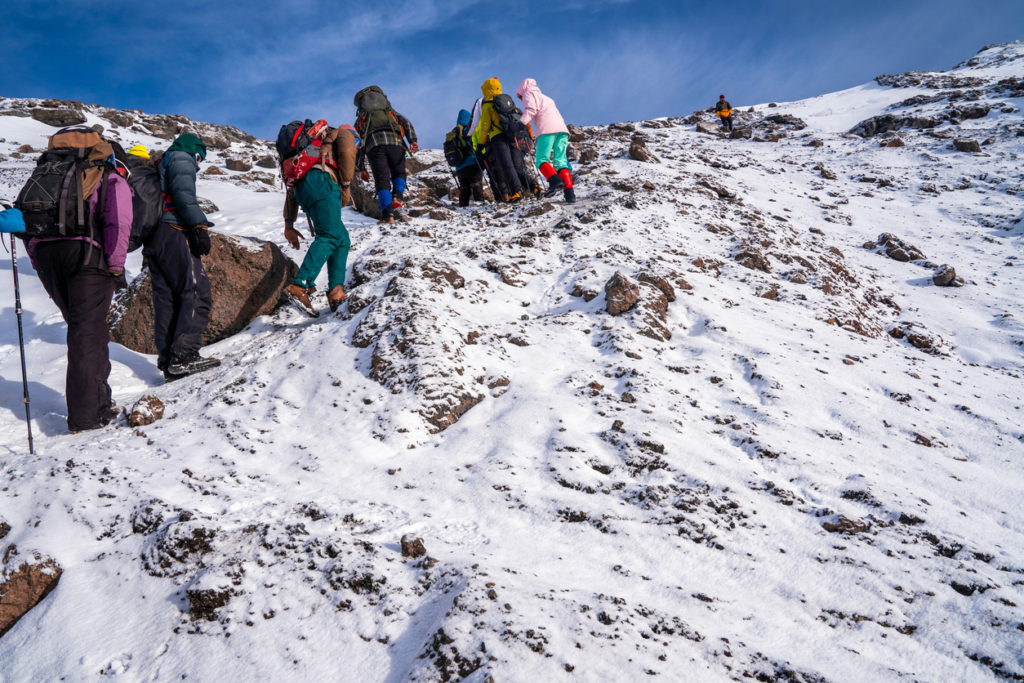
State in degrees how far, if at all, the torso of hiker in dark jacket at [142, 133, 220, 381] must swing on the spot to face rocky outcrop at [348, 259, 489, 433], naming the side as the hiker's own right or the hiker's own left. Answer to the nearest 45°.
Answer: approximately 45° to the hiker's own right

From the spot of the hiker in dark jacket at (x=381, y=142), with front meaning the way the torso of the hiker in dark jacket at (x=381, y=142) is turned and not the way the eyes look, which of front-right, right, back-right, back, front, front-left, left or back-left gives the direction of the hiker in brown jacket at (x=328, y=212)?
back

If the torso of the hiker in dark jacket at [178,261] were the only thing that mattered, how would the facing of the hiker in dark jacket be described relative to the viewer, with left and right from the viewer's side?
facing to the right of the viewer

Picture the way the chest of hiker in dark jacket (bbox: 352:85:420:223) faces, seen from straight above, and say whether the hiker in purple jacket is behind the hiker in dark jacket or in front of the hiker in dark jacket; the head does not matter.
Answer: behind

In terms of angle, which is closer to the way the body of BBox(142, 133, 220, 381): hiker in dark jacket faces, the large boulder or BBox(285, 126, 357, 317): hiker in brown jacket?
the hiker in brown jacket

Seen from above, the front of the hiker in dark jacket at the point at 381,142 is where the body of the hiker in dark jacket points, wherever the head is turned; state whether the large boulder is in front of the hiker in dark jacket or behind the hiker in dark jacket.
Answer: behind

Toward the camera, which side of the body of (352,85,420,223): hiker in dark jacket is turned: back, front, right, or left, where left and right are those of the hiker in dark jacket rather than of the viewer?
back

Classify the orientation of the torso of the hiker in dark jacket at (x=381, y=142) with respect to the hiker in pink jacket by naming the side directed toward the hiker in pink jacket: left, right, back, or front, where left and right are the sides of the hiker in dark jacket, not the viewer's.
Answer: right

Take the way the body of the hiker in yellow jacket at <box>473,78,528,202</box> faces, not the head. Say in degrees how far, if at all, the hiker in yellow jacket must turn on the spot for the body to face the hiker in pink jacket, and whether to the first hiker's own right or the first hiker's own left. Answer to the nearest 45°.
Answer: approximately 90° to the first hiker's own right
